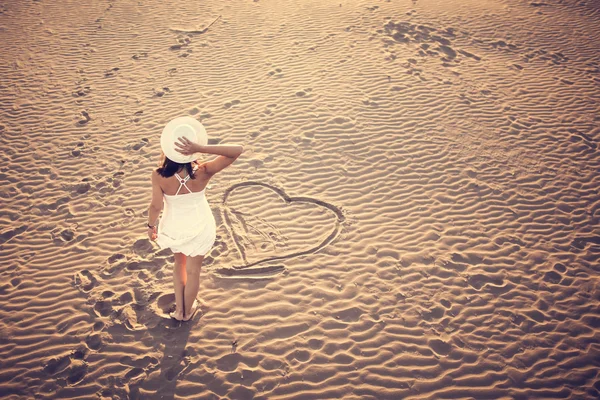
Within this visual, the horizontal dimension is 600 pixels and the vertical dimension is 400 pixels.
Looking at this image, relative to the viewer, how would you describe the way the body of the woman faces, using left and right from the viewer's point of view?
facing away from the viewer

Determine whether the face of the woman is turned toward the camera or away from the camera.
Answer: away from the camera
